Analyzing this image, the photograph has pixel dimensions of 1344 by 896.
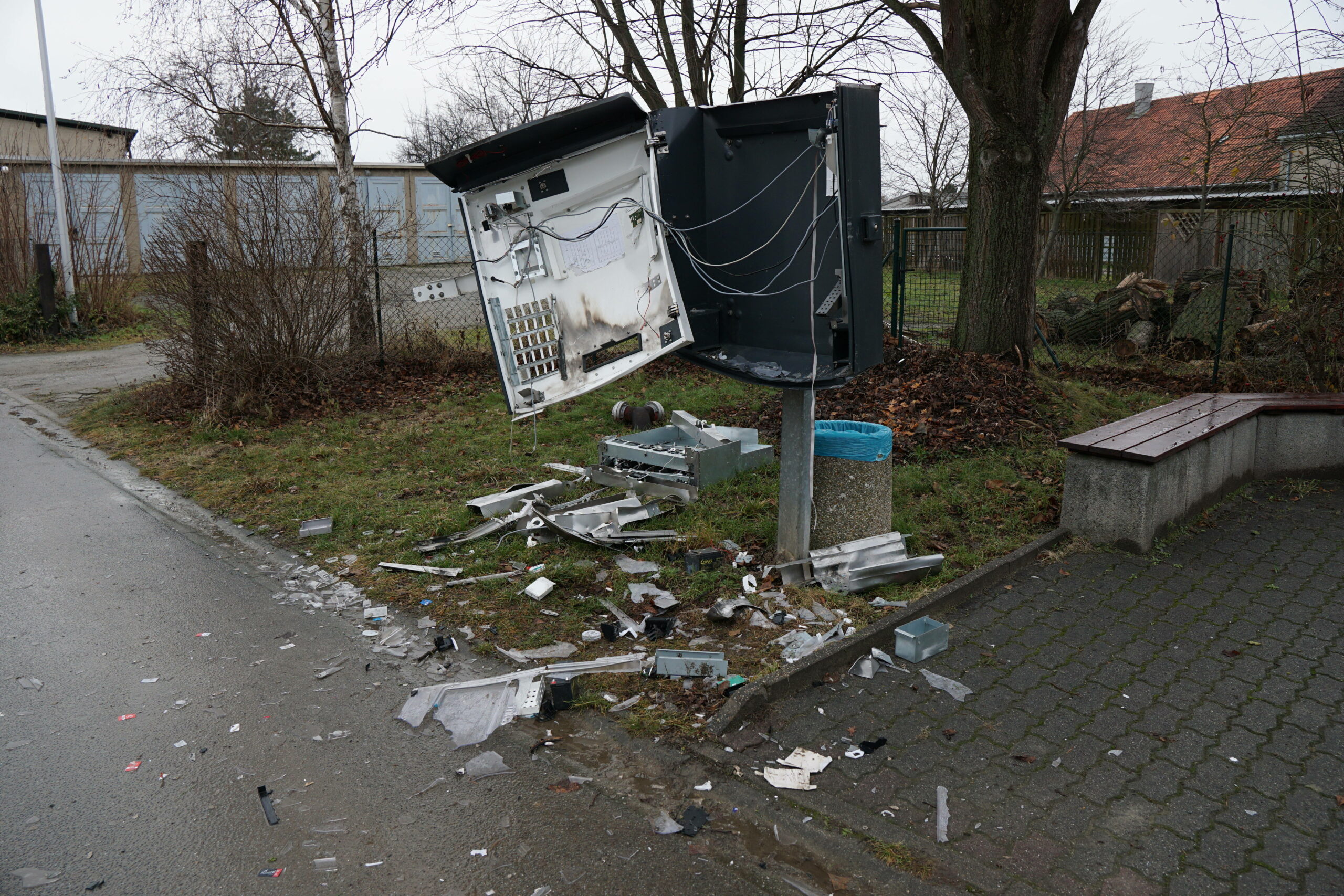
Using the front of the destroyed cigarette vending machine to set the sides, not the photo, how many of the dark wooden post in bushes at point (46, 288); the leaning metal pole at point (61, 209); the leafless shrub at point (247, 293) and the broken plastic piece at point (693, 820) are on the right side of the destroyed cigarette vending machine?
3

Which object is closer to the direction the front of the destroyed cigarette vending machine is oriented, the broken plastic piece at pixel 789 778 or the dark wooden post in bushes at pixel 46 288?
the broken plastic piece

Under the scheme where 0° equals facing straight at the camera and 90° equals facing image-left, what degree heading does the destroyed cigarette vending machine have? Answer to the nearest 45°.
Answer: approximately 45°

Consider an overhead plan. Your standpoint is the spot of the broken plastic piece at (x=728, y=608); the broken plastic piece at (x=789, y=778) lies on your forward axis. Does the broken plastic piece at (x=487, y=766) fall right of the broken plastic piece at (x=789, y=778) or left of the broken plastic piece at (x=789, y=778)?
right

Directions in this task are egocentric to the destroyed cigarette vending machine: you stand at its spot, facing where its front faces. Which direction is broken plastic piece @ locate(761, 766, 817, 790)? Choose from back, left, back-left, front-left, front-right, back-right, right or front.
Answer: front-left

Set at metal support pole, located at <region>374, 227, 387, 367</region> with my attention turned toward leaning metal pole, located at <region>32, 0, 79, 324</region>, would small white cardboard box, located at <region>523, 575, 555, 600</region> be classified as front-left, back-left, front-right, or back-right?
back-left

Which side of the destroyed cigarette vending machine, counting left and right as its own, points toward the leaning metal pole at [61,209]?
right

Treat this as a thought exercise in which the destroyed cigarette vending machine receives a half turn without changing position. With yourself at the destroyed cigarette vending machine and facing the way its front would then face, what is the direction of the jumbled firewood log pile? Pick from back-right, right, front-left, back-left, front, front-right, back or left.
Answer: front
